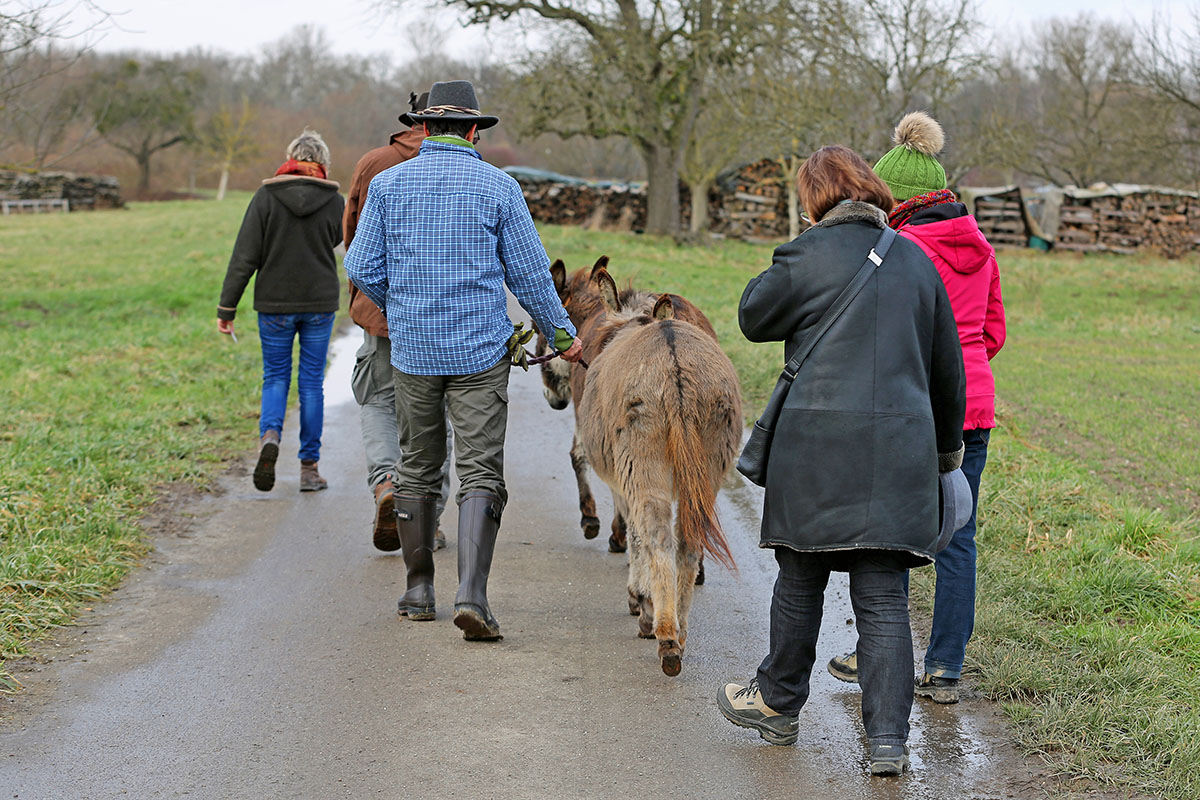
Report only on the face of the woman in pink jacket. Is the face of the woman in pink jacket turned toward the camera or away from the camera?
away from the camera

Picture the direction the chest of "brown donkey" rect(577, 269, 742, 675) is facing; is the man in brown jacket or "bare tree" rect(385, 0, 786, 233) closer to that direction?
the bare tree

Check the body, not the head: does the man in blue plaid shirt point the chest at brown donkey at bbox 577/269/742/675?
no

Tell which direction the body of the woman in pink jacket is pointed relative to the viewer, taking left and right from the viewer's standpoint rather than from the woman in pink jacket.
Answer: facing away from the viewer and to the left of the viewer

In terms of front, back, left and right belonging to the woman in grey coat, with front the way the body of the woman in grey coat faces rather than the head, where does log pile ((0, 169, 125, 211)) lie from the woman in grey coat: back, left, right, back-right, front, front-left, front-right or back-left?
front

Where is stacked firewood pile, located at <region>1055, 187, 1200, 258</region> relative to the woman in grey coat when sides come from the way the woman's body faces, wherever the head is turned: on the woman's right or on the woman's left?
on the woman's right

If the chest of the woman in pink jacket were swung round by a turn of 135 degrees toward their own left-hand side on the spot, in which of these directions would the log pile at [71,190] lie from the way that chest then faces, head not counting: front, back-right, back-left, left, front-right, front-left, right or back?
back-right

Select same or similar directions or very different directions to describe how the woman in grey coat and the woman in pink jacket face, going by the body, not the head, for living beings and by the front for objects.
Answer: same or similar directions

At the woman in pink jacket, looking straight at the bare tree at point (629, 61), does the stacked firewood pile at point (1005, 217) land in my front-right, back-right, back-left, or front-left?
front-right

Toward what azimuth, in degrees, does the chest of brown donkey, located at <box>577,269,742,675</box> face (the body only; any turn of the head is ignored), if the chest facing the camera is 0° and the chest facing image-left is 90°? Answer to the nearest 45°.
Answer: approximately 180°

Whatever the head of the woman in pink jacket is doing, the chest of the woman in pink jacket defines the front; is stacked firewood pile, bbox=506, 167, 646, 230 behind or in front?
in front

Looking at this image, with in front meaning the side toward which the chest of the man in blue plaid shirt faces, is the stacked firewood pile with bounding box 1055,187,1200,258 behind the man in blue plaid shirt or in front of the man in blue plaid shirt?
in front

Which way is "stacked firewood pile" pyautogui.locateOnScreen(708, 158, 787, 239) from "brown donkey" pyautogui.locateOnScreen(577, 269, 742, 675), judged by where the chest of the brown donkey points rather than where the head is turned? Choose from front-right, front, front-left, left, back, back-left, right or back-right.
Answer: front

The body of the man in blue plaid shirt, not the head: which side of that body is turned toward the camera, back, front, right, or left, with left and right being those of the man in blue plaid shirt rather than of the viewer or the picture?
back

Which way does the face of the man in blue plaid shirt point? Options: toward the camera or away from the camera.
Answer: away from the camera

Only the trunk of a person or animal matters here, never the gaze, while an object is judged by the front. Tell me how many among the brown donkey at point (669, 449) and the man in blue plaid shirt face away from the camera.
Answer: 2
